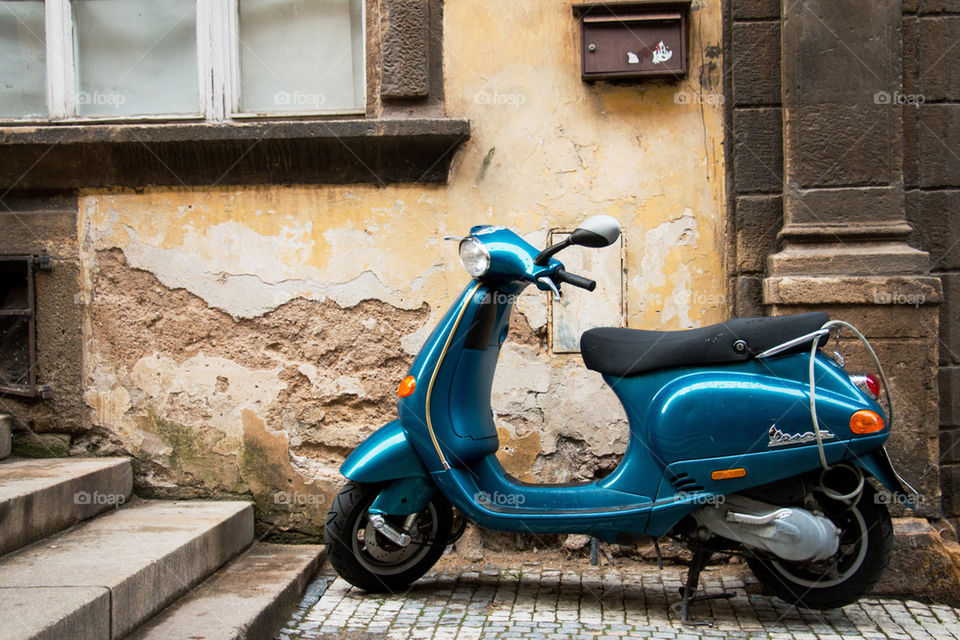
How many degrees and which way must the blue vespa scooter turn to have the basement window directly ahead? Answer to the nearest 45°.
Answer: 0° — it already faces it

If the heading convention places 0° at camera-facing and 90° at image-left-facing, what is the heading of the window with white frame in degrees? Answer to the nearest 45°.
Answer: approximately 0°

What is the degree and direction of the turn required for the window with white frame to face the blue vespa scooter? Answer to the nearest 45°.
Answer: approximately 45° to its left

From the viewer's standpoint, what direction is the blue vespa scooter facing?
to the viewer's left

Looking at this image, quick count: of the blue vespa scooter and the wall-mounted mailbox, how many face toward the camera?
1

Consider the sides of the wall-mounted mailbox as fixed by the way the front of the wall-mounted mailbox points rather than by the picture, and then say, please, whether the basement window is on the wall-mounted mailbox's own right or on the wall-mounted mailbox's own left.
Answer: on the wall-mounted mailbox's own right

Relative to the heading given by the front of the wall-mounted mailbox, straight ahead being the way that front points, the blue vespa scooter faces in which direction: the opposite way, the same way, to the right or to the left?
to the right
